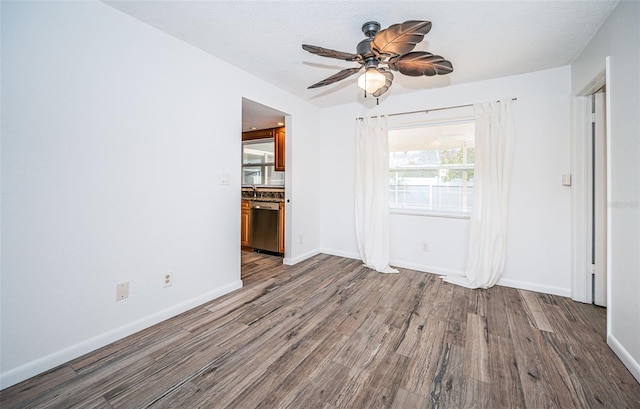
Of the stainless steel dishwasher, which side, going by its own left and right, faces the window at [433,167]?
left

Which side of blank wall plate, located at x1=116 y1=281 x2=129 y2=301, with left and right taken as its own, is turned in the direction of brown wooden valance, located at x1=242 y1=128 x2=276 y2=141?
left

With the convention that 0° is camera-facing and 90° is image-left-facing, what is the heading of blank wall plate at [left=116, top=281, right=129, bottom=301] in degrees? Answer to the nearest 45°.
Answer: approximately 315°

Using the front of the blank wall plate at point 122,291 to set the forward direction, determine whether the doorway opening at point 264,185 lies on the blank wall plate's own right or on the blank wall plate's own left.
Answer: on the blank wall plate's own left

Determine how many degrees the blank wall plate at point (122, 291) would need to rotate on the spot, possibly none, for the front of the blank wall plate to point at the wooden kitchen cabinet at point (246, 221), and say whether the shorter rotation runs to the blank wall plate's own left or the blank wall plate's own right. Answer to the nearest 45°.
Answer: approximately 90° to the blank wall plate's own left

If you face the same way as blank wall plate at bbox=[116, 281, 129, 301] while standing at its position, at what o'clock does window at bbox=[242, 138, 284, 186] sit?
The window is roughly at 9 o'clock from the blank wall plate.

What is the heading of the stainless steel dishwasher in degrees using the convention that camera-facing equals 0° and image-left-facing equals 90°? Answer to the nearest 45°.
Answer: approximately 45°
